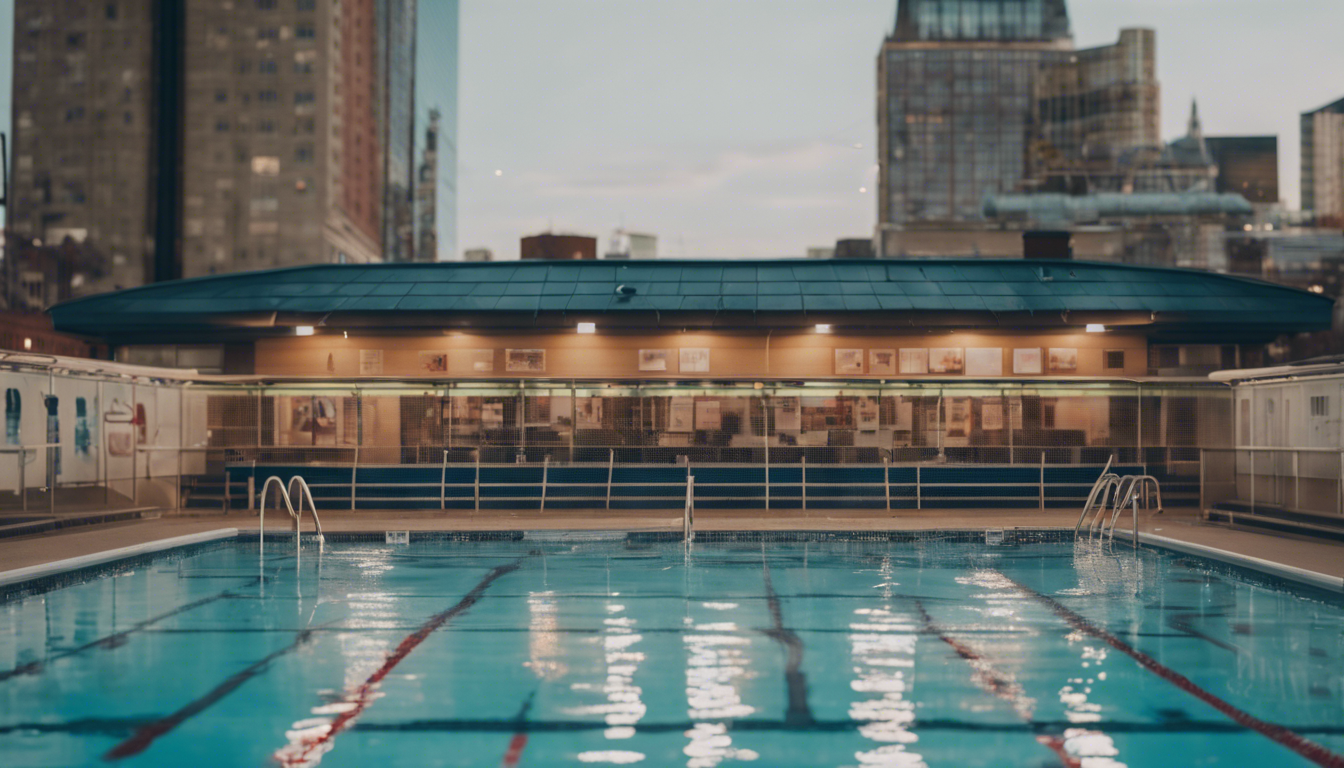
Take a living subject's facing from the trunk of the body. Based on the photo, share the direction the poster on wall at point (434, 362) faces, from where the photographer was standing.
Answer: facing the viewer

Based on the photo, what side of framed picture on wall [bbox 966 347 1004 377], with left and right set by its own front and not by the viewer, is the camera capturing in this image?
front

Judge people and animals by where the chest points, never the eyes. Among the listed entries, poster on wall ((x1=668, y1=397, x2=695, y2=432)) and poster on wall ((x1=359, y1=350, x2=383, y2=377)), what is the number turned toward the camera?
2

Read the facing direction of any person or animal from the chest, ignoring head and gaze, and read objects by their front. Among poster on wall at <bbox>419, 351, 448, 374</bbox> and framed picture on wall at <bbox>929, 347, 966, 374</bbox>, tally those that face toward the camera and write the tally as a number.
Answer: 2

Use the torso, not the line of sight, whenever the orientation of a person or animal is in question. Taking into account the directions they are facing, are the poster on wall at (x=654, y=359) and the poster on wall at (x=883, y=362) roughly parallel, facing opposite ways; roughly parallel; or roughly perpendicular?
roughly parallel

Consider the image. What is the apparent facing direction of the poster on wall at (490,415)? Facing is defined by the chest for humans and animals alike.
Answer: toward the camera

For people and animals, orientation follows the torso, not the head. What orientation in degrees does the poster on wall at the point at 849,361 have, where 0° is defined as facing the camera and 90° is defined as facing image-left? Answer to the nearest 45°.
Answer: approximately 0°

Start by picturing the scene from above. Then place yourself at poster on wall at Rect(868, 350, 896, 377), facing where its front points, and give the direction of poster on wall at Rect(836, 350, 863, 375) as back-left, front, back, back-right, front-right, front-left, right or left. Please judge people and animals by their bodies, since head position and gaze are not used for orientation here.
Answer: right

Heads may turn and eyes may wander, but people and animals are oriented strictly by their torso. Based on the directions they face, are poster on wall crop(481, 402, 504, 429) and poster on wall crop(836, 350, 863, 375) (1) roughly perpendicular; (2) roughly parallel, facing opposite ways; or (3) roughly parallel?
roughly parallel

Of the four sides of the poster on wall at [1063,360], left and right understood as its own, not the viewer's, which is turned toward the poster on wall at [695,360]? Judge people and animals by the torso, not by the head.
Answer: right

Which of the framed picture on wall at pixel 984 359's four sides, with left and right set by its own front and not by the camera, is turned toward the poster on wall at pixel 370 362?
right
